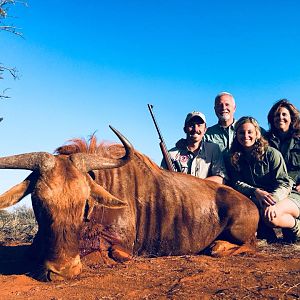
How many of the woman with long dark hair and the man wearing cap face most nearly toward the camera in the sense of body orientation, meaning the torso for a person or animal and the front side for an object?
2

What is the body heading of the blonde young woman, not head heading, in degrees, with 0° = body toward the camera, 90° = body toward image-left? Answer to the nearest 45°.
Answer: approximately 45°

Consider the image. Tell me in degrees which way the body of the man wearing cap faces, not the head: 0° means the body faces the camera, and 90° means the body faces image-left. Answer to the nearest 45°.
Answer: approximately 0°

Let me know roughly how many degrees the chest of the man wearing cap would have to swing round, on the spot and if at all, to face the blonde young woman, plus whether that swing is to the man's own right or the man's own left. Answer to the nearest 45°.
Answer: approximately 45° to the man's own left

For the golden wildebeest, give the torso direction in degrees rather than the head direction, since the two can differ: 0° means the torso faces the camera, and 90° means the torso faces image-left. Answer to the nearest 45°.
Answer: approximately 45°
